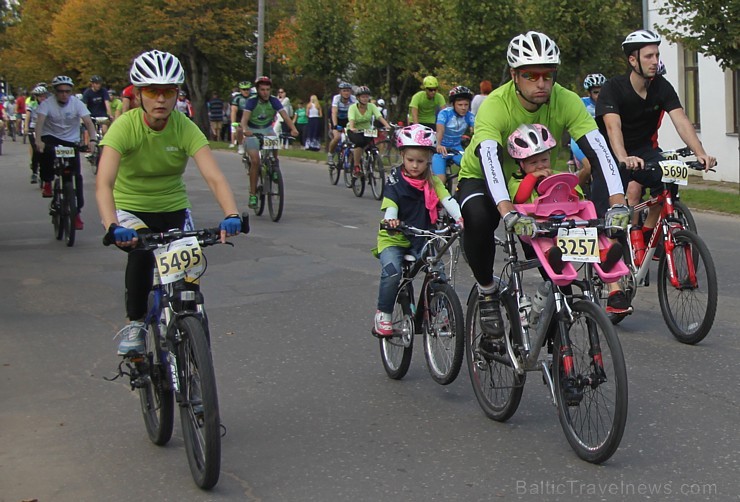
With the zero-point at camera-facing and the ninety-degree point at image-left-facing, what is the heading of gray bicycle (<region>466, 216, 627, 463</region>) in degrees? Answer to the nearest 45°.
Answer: approximately 315°

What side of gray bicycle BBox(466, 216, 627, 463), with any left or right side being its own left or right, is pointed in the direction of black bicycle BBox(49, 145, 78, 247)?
back

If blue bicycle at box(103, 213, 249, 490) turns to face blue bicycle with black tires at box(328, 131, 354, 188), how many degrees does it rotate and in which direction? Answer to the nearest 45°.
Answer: approximately 180°

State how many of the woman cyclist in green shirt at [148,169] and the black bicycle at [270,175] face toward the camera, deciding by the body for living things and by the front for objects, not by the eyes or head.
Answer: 2
